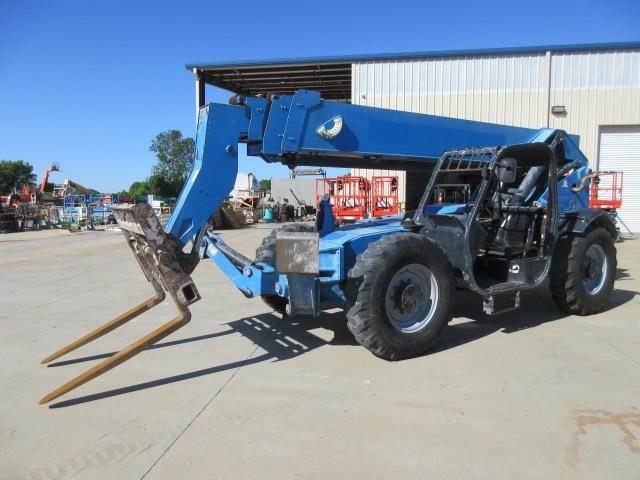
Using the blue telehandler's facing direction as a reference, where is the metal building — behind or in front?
behind

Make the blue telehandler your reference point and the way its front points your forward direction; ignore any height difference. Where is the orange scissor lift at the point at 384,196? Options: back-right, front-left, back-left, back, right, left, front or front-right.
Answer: back-right

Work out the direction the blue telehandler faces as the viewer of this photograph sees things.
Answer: facing the viewer and to the left of the viewer

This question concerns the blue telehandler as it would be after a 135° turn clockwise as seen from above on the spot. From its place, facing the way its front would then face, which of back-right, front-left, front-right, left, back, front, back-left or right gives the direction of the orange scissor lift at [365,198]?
front
